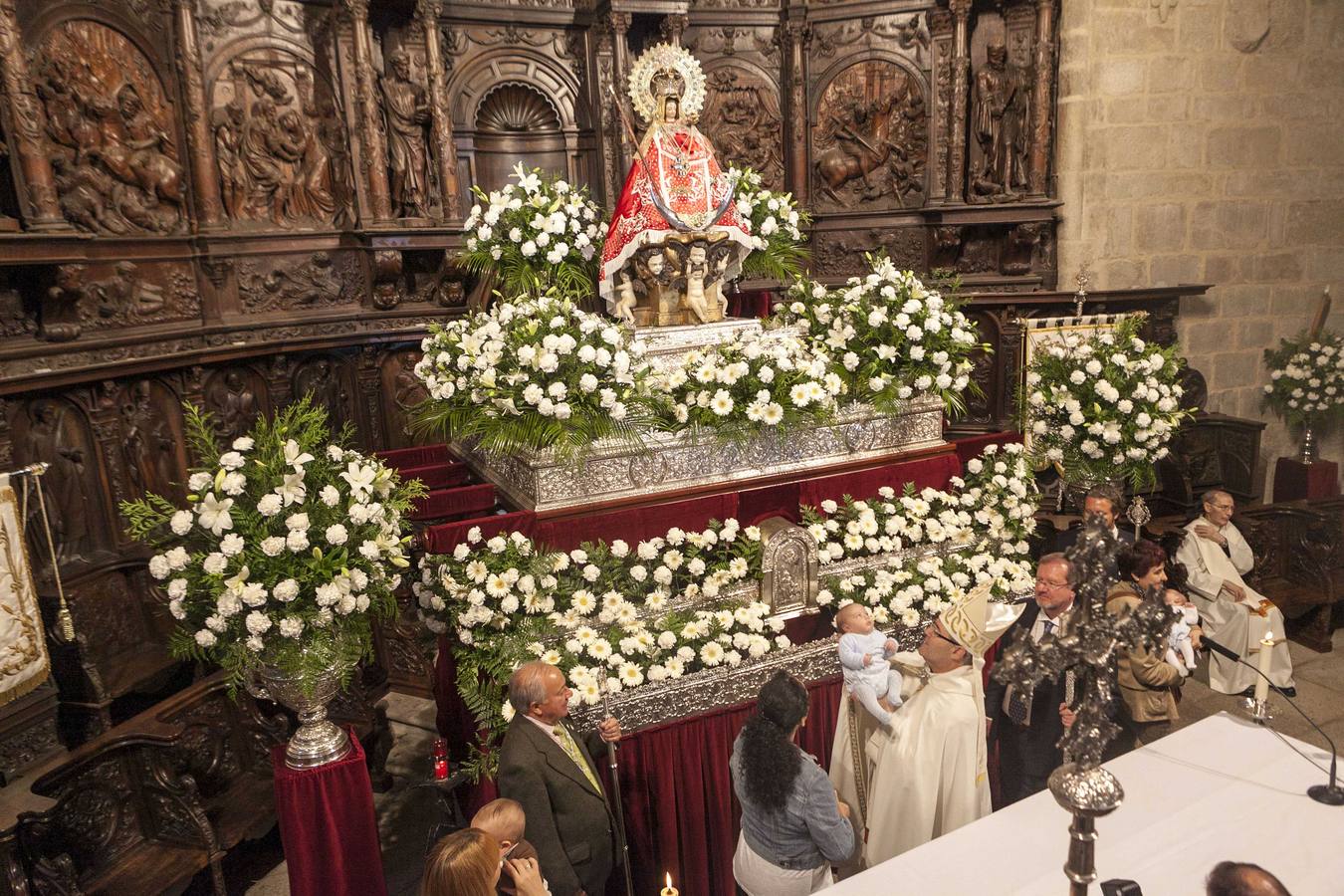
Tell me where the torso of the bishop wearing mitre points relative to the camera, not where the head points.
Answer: to the viewer's left

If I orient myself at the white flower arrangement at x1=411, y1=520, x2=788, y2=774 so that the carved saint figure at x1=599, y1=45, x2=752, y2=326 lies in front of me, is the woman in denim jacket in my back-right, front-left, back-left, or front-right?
back-right

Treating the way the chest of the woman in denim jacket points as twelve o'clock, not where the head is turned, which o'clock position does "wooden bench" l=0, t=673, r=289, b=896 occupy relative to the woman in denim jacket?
The wooden bench is roughly at 8 o'clock from the woman in denim jacket.

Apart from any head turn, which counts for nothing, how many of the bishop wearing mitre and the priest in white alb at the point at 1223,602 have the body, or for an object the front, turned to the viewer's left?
1

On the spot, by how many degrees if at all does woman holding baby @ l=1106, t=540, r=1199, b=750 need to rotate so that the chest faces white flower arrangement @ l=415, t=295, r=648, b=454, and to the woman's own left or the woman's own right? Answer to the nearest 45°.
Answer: approximately 180°

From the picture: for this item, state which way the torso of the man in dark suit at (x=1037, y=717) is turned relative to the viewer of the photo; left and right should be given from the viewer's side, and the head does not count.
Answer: facing the viewer and to the left of the viewer

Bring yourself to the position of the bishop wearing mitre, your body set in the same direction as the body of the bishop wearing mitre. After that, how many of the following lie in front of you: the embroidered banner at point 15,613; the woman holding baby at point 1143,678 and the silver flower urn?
2

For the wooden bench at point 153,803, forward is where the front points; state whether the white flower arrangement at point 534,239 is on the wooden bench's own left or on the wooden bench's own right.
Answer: on the wooden bench's own left

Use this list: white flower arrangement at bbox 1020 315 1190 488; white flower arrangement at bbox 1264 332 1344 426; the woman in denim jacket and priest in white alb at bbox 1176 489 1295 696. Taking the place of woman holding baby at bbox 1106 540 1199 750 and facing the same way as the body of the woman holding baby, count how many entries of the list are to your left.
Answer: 3

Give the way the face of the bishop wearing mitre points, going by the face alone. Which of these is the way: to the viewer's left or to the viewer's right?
to the viewer's left

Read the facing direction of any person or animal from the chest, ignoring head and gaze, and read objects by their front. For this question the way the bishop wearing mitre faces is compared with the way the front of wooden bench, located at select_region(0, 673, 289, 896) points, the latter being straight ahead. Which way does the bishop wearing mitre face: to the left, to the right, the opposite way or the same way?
the opposite way

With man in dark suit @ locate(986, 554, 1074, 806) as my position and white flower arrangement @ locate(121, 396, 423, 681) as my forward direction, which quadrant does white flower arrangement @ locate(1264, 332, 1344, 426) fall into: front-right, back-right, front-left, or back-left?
back-right

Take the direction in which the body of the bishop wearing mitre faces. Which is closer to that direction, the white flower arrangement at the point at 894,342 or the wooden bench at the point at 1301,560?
the white flower arrangement
